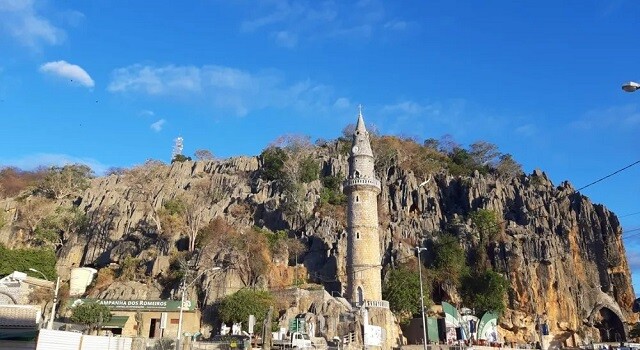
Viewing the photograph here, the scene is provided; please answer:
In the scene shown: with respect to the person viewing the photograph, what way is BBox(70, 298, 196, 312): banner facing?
facing the viewer

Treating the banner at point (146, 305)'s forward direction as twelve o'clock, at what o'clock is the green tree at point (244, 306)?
The green tree is roughly at 10 o'clock from the banner.
